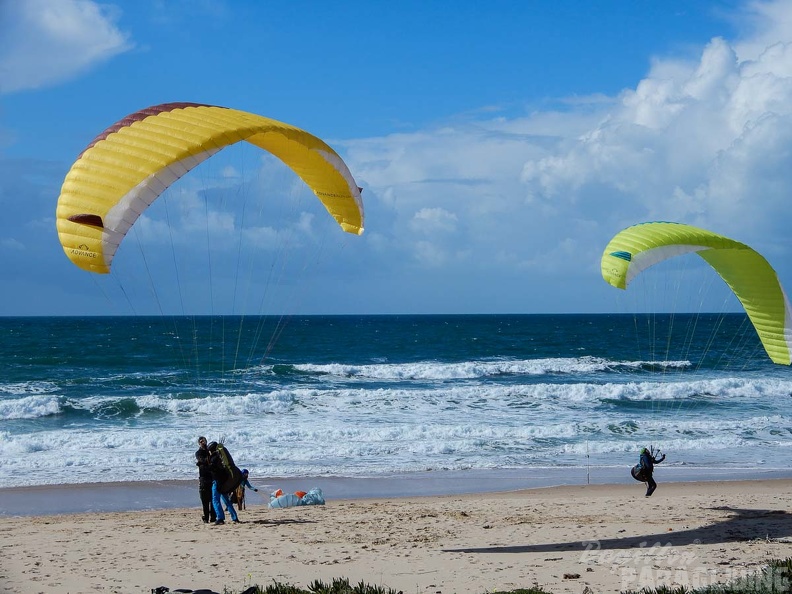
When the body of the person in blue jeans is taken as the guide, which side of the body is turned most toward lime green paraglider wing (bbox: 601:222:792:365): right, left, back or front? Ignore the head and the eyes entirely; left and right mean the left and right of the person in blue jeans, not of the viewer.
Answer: back

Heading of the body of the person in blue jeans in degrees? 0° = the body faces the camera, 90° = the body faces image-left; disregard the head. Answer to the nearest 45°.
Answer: approximately 90°
